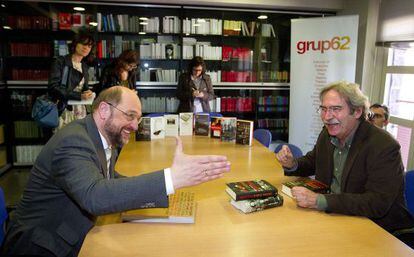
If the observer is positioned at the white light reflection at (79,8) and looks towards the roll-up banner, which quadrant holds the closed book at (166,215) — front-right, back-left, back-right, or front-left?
front-right

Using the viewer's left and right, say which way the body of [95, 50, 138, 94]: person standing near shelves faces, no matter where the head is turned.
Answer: facing the viewer and to the right of the viewer

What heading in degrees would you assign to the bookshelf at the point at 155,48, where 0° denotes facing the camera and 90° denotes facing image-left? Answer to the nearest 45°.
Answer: approximately 0°

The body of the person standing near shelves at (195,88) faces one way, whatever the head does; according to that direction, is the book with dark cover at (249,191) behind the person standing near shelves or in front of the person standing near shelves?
in front

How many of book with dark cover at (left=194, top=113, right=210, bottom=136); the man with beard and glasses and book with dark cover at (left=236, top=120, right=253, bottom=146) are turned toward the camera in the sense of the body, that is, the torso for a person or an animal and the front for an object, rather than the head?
2

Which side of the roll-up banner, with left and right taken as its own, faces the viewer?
front

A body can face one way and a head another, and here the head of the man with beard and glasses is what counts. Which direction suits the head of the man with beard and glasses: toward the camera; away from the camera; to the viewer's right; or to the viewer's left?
to the viewer's right

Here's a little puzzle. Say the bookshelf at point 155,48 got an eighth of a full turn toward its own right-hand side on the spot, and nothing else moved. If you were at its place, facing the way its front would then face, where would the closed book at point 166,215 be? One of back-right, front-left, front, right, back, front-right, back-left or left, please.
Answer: front-left

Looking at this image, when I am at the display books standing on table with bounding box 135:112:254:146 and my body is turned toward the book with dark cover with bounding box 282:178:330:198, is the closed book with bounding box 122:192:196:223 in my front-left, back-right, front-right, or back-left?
front-right

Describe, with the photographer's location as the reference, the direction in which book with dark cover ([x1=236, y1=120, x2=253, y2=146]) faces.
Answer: facing the viewer

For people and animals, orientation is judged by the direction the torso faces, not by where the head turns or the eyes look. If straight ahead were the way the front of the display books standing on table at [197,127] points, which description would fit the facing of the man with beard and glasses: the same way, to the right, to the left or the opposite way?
to the left

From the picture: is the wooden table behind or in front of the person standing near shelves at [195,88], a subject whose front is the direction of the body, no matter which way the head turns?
in front

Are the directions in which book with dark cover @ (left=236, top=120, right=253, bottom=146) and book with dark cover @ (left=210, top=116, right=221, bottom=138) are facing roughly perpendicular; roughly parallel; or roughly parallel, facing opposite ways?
roughly parallel

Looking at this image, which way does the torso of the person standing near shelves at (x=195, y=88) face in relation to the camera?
toward the camera

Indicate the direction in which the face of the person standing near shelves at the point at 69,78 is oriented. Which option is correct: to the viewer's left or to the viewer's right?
to the viewer's right

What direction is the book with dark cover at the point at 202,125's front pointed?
toward the camera

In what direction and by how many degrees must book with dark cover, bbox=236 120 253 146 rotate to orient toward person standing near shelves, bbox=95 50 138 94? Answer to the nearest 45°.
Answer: approximately 135° to its right

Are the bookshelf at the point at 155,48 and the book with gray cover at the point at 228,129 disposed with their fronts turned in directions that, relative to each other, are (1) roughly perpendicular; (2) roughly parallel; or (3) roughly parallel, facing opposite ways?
roughly parallel

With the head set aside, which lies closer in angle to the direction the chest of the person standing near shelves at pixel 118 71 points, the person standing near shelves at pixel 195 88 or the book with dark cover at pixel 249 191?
the book with dark cover
